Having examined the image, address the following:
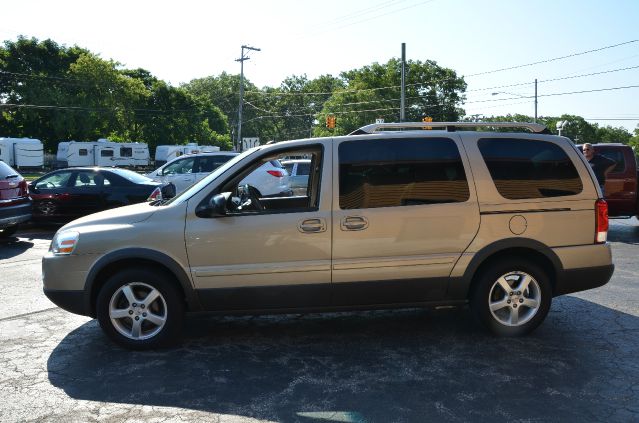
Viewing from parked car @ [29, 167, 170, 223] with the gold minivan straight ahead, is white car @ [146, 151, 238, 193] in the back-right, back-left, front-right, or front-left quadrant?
back-left

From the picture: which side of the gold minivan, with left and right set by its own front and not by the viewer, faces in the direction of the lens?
left

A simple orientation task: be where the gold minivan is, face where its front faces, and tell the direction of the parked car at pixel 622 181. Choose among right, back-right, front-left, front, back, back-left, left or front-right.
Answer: back-right

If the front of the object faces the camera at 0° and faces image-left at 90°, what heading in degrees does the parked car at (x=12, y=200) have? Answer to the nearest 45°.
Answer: approximately 135°

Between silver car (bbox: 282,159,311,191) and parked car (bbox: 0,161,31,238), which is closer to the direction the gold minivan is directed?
the parked car

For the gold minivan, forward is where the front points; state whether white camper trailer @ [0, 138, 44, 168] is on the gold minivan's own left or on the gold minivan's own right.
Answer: on the gold minivan's own right

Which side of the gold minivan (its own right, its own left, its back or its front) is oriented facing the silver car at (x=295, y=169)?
right

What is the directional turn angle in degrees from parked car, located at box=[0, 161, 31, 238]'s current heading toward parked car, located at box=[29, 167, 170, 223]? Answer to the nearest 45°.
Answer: approximately 90° to its right

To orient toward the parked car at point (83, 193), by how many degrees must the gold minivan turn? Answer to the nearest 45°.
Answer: approximately 45° to its right

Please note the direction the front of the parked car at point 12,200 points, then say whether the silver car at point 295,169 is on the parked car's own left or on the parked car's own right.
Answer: on the parked car's own right
